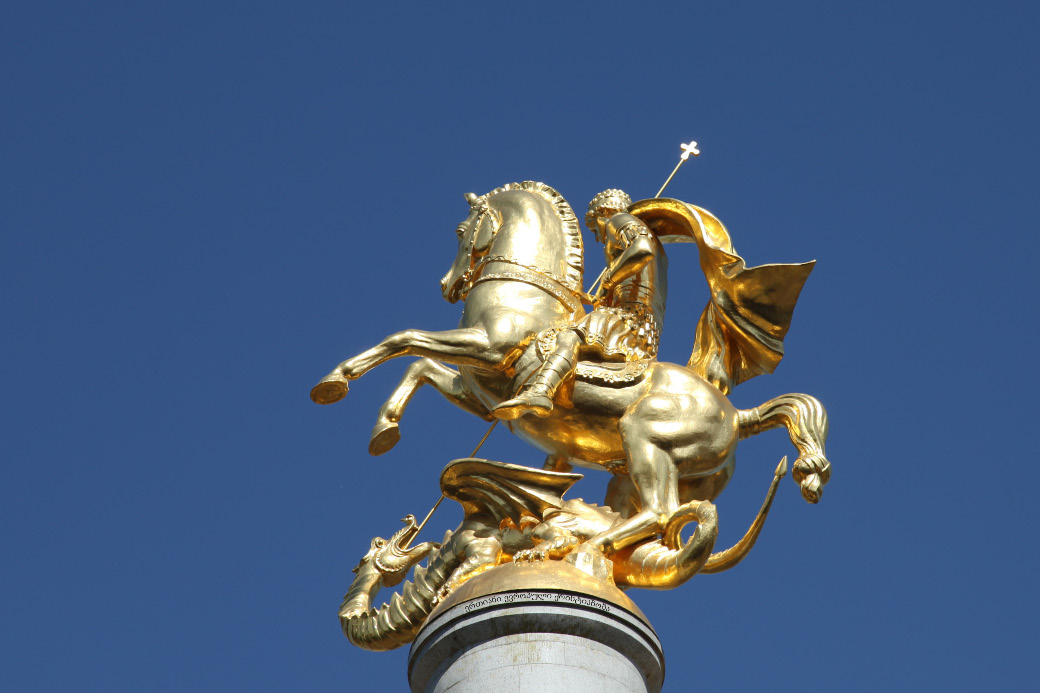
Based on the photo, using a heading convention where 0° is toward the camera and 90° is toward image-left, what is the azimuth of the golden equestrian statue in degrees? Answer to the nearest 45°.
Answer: approximately 90°
